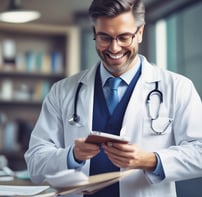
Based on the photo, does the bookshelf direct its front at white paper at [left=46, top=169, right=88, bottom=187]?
yes

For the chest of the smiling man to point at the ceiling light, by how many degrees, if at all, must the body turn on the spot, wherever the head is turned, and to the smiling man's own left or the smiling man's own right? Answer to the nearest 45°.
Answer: approximately 180°

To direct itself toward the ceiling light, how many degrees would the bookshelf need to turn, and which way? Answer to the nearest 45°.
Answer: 0° — it already faces it

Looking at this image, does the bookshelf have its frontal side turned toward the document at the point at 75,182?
yes

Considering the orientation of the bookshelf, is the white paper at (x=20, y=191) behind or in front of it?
in front

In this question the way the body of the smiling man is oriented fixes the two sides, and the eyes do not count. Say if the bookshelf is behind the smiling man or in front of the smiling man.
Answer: behind

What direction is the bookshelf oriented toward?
toward the camera

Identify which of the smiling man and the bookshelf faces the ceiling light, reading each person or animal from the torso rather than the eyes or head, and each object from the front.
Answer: the bookshelf

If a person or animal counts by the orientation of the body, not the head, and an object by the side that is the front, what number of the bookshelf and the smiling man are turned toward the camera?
2

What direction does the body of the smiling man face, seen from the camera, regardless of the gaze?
toward the camera
